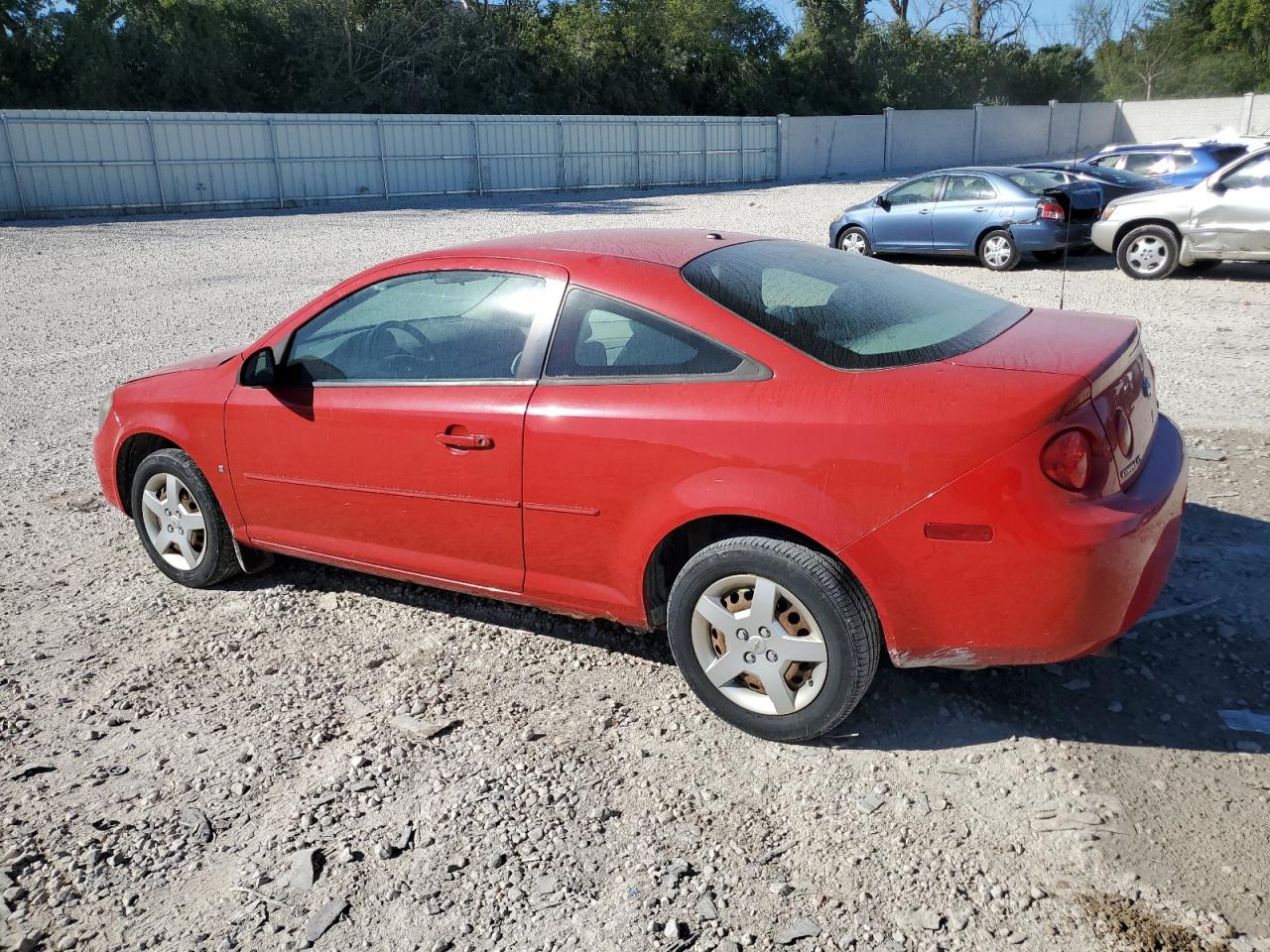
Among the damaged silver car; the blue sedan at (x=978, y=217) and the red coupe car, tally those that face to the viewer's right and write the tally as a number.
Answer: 0

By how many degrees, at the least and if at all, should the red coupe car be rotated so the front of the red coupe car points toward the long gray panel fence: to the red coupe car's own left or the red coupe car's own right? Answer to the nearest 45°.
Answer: approximately 45° to the red coupe car's own right

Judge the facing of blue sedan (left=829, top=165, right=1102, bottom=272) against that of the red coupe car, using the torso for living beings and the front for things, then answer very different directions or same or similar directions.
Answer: same or similar directions

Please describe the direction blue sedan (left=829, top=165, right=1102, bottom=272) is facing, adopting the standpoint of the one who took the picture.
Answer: facing away from the viewer and to the left of the viewer

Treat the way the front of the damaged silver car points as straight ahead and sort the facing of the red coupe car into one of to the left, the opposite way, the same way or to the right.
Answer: the same way

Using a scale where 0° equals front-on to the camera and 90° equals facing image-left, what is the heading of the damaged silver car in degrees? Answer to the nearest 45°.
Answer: approximately 90°

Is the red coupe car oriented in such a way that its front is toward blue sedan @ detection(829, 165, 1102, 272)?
no

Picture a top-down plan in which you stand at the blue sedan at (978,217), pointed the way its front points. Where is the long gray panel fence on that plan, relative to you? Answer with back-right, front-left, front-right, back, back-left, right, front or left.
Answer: front

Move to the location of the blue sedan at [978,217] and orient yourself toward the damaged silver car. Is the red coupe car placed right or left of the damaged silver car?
right

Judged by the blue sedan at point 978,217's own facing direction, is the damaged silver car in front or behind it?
behind

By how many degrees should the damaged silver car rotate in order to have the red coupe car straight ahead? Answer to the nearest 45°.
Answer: approximately 90° to its left

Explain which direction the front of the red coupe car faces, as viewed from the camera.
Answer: facing away from the viewer and to the left of the viewer

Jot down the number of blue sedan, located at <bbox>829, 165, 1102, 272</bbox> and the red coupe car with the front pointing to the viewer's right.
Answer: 0

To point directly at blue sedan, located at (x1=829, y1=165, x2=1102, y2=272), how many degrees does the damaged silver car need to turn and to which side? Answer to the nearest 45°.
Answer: approximately 45° to its right

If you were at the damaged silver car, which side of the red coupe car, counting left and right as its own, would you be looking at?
right

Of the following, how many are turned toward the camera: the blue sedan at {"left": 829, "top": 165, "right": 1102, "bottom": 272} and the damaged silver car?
0

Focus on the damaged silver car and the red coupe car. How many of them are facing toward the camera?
0
